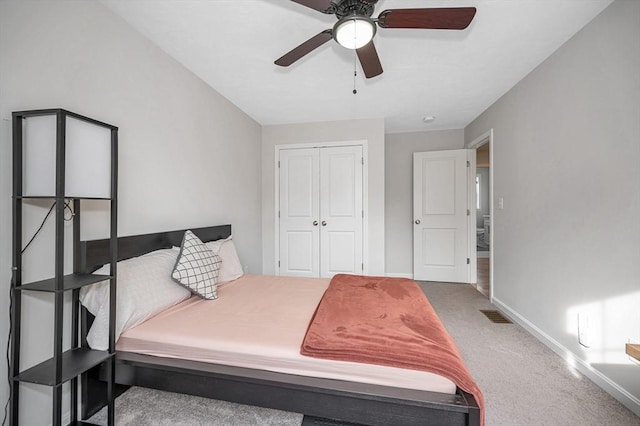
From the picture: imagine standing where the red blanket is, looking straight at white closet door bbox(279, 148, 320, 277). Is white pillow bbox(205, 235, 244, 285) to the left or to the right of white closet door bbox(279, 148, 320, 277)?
left

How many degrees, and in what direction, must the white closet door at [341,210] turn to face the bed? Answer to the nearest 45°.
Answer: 0° — it already faces it

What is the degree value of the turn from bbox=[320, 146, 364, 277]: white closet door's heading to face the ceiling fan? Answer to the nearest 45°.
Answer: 0° — it already faces it

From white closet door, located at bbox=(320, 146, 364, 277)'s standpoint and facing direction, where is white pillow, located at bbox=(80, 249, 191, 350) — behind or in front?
in front

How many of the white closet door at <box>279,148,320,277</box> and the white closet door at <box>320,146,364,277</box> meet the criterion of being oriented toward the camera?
2

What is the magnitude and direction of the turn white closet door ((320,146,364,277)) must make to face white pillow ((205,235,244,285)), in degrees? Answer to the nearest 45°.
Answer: approximately 45° to its right

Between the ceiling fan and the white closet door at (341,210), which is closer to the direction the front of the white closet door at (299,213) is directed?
the ceiling fan

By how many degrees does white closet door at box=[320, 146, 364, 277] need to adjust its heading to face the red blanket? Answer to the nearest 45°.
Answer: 0° — it already faces it

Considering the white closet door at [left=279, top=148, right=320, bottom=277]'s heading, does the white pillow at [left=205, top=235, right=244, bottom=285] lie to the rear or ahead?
ahead
